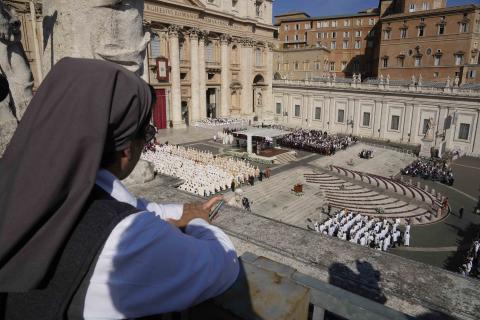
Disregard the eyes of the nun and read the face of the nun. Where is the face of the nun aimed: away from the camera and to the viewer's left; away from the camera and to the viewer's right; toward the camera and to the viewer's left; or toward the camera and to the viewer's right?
away from the camera and to the viewer's right

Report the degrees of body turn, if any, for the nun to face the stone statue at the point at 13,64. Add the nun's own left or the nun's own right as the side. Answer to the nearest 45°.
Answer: approximately 45° to the nun's own left

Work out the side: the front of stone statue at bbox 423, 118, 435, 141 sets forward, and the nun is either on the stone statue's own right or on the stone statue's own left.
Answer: on the stone statue's own right

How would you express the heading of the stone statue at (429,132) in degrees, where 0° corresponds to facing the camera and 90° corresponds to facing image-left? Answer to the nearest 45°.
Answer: approximately 315°

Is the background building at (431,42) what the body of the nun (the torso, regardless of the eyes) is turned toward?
yes

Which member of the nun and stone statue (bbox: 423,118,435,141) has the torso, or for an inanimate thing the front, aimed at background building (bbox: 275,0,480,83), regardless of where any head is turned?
the nun

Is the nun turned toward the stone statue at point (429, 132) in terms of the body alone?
yes

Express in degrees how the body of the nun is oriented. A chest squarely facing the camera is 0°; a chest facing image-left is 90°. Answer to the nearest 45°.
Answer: approximately 225°
